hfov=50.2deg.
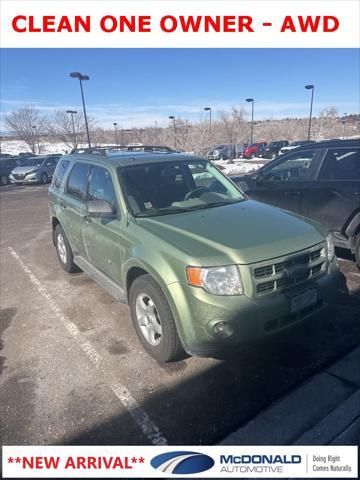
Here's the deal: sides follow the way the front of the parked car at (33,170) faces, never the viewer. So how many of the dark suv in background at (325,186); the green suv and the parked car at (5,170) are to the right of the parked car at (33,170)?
1

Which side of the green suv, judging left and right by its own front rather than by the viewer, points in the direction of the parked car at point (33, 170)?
back

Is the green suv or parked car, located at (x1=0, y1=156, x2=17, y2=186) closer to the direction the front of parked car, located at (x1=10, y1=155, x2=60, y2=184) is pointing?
the green suv

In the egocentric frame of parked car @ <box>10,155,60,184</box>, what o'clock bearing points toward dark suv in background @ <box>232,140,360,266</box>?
The dark suv in background is roughly at 10 o'clock from the parked car.

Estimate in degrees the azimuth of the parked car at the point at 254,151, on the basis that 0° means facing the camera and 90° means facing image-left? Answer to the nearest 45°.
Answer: approximately 45°

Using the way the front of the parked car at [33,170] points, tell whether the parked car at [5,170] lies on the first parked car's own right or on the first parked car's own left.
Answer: on the first parked car's own right

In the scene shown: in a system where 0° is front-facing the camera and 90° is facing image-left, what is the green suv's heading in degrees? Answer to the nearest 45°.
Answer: approximately 315°

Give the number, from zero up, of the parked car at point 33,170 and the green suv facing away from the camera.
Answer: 0

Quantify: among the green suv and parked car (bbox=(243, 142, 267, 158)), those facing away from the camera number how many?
0

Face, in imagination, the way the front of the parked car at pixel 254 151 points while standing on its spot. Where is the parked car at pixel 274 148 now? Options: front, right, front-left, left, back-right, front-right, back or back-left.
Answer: left

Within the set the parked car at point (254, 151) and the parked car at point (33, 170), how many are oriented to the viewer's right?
0

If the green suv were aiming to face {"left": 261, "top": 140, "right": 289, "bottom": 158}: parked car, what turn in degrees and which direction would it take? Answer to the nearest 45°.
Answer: approximately 135° to its left
